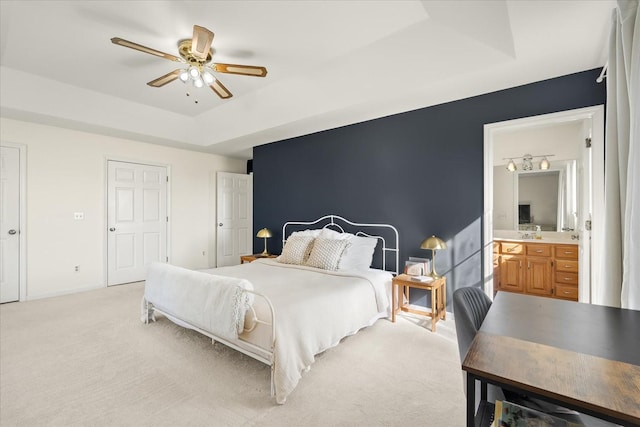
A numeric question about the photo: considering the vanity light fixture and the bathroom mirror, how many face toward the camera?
2

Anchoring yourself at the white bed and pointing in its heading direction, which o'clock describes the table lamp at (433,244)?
The table lamp is roughly at 7 o'clock from the white bed.

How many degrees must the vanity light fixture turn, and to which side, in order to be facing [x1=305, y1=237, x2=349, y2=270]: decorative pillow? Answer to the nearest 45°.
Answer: approximately 45° to its right

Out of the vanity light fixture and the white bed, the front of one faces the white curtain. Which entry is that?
the vanity light fixture

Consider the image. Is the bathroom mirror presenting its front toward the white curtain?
yes

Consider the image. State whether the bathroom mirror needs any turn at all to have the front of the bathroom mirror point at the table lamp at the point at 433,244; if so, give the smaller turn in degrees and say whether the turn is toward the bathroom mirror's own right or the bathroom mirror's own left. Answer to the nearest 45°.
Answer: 0° — it already faces it

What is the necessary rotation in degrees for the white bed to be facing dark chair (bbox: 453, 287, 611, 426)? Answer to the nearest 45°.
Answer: approximately 90° to its left

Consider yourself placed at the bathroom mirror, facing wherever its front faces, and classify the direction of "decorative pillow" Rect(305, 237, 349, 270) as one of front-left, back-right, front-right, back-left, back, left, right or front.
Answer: front-right
